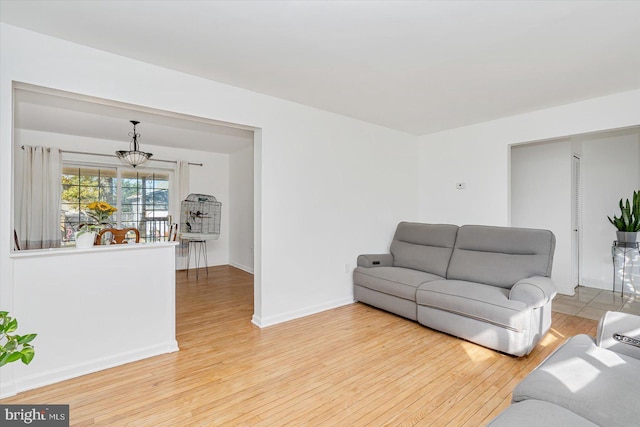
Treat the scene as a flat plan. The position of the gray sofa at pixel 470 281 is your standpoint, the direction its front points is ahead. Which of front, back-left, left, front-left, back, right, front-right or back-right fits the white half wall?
front

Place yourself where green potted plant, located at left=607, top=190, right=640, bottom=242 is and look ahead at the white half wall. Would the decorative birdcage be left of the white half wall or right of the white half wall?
right

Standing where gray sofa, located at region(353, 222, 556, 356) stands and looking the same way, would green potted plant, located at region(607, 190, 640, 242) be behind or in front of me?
behind

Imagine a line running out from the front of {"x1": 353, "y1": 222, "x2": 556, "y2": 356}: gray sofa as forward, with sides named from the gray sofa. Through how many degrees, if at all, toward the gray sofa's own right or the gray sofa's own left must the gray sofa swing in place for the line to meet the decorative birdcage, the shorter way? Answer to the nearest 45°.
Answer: approximately 45° to the gray sofa's own right

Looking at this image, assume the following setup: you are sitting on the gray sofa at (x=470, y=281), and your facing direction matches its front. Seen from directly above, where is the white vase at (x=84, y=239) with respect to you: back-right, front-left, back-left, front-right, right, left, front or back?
front

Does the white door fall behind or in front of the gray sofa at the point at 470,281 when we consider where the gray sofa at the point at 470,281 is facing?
behind

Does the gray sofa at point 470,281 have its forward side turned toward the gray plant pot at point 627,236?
no

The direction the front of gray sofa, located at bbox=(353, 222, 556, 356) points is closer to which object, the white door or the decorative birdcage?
the decorative birdcage

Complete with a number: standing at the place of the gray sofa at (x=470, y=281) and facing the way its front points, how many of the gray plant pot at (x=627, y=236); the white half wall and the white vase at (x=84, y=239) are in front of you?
2

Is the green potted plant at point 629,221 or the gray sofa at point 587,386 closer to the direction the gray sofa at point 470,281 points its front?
the gray sofa

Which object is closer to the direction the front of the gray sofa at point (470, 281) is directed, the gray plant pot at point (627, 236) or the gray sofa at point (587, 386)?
the gray sofa

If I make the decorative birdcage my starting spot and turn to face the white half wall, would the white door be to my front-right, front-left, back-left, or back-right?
front-left
